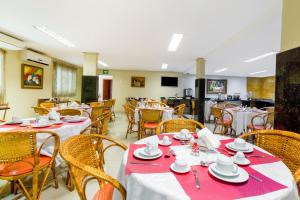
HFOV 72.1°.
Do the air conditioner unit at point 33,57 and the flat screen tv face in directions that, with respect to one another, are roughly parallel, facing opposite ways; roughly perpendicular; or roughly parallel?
roughly perpendicular

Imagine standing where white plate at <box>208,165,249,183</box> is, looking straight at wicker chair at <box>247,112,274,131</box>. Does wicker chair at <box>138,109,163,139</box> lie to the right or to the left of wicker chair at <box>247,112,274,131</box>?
left

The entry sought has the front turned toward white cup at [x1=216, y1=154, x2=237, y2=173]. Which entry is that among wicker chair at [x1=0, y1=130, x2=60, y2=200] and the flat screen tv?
the flat screen tv
